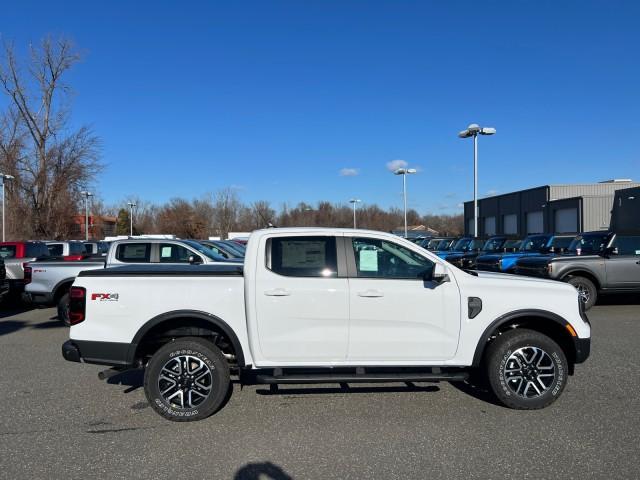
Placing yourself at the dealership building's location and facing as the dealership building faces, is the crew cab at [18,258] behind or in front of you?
in front

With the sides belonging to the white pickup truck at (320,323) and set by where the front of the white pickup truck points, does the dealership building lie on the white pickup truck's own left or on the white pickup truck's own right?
on the white pickup truck's own left

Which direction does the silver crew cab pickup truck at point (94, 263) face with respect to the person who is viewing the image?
facing to the right of the viewer

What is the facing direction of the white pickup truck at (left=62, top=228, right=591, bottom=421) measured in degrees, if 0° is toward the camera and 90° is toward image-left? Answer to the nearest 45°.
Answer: approximately 270°

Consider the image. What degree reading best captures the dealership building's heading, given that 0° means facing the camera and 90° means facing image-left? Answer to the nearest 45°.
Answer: approximately 45°

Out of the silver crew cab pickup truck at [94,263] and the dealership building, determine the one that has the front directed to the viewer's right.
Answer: the silver crew cab pickup truck

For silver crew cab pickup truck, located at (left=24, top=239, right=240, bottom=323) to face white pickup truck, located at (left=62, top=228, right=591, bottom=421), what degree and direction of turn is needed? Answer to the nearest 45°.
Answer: approximately 90° to its right

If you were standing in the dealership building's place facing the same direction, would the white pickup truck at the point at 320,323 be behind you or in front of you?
in front

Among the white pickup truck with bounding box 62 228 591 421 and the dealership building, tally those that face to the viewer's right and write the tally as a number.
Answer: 1

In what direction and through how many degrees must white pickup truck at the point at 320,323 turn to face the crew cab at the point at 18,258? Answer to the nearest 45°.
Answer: approximately 135° to its left

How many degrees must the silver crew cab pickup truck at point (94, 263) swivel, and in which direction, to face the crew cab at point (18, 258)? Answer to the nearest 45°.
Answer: approximately 135° to its left

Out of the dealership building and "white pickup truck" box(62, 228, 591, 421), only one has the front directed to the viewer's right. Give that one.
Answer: the white pickup truck

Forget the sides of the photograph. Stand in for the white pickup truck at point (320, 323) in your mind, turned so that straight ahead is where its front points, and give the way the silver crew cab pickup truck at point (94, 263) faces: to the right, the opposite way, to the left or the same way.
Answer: the same way

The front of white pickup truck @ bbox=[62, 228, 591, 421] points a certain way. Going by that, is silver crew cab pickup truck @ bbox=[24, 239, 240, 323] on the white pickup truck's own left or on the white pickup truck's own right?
on the white pickup truck's own left

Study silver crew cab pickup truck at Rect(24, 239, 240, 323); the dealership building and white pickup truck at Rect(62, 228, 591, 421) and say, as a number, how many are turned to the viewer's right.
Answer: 2
